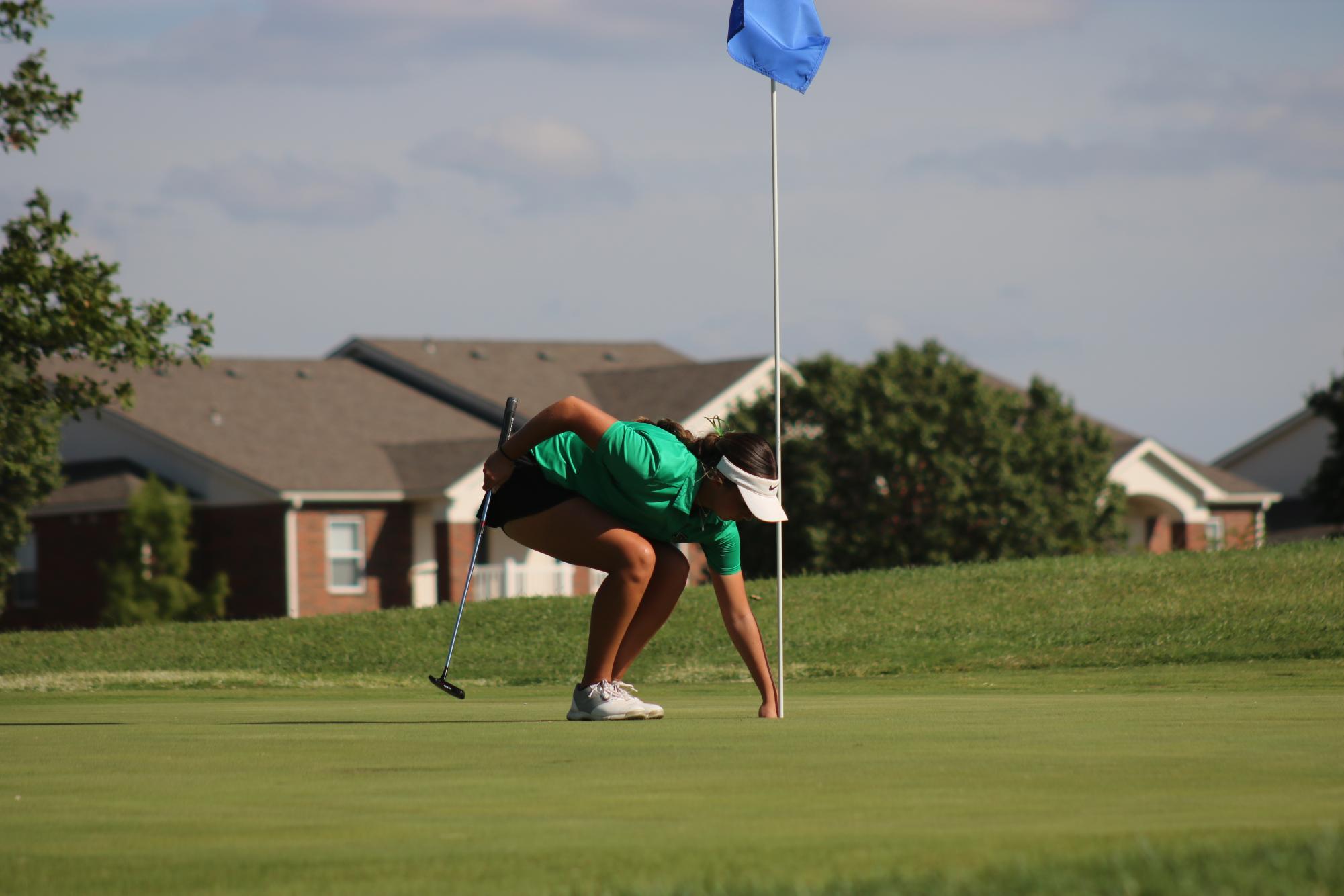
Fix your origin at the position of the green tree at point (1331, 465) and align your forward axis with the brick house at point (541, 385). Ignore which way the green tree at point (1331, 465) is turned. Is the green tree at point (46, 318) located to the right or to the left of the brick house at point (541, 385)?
left

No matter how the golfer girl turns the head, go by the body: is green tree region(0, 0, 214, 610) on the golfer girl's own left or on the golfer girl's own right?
on the golfer girl's own left

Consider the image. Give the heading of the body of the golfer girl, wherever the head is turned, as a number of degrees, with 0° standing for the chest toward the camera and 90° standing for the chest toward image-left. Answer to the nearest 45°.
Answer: approximately 270°

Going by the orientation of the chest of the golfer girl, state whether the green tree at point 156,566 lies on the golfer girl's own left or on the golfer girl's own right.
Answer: on the golfer girl's own left

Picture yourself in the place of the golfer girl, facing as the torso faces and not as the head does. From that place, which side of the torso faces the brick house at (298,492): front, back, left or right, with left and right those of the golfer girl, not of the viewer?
left

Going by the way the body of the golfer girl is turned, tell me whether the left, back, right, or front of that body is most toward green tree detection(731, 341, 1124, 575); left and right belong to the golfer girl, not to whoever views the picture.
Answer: left

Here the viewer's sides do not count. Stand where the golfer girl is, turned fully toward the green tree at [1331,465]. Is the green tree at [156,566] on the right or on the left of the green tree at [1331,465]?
left

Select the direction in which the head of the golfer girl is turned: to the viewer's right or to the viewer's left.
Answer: to the viewer's right

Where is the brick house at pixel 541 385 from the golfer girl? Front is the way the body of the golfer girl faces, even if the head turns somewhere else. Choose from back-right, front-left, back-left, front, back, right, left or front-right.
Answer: left
